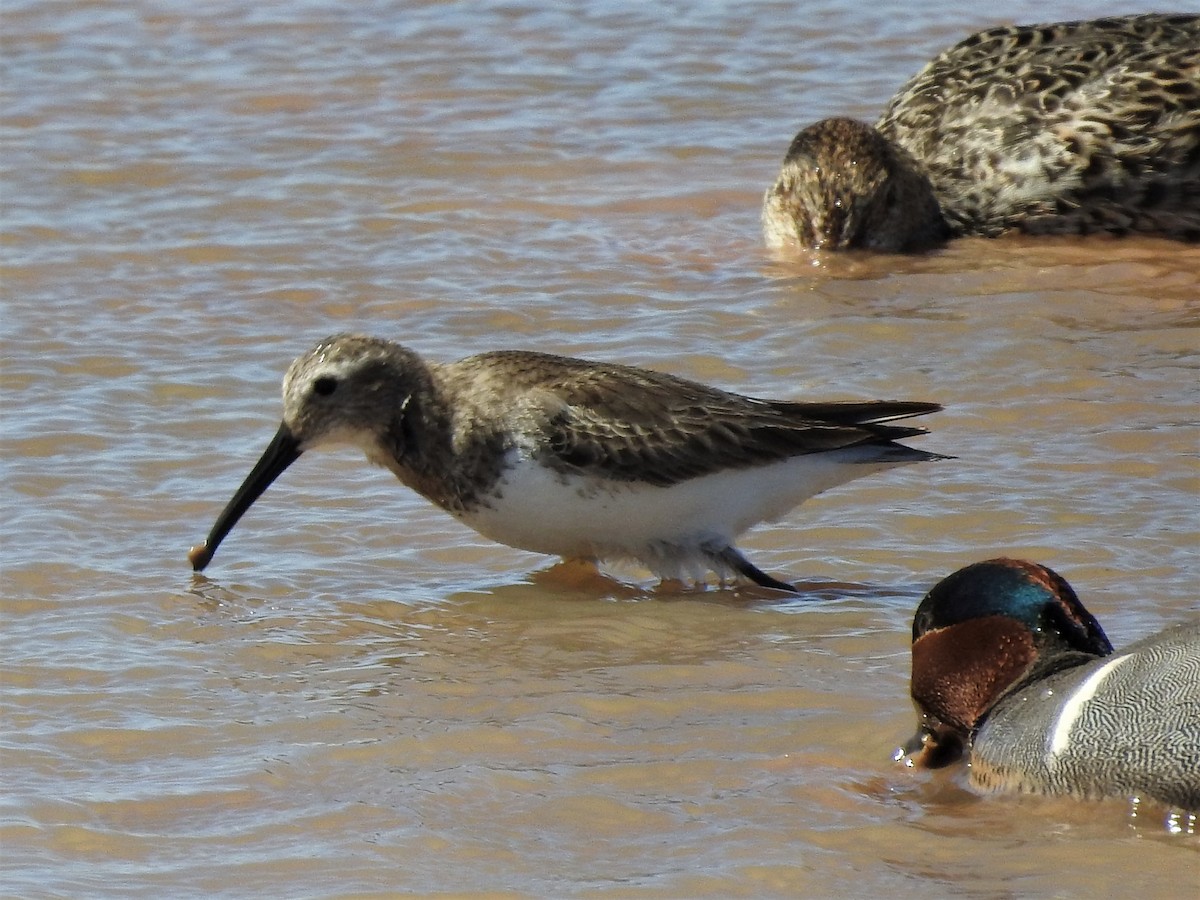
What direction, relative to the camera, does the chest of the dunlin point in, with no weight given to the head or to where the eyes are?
to the viewer's left
